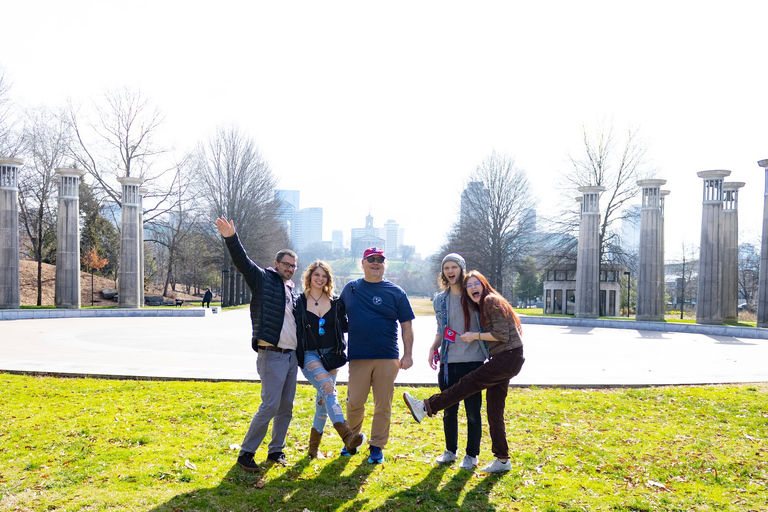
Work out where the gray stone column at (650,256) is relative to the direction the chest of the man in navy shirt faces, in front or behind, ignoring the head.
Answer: behind

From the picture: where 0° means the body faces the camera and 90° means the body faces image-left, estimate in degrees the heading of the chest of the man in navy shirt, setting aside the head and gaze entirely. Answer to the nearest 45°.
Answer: approximately 0°

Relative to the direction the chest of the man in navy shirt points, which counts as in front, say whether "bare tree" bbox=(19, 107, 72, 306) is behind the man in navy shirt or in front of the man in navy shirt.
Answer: behind

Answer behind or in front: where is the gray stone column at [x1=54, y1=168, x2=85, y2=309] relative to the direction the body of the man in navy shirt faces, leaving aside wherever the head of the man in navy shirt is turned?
behind

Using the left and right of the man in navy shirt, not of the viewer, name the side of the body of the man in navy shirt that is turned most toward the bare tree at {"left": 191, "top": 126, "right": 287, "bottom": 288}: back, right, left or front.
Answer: back
